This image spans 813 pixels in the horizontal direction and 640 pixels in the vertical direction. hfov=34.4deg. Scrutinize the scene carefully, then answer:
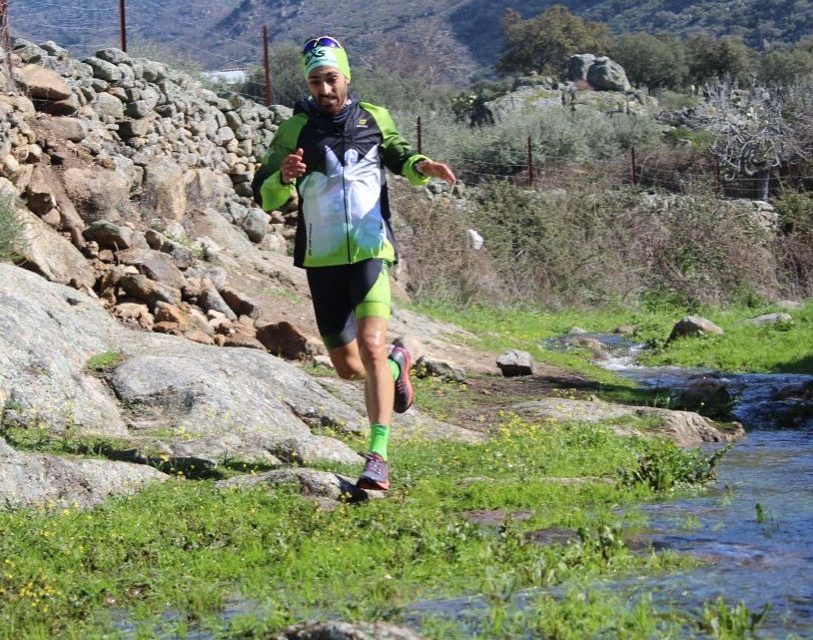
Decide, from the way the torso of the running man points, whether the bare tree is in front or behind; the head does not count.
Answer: behind

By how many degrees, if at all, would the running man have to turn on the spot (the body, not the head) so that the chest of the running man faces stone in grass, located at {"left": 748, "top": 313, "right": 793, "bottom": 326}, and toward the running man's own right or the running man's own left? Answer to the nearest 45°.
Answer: approximately 135° to the running man's own left

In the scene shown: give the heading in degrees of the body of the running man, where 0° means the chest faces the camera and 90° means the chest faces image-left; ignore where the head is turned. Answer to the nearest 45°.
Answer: approximately 0°

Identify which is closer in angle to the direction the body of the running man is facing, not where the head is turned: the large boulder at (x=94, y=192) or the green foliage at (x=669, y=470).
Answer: the green foliage

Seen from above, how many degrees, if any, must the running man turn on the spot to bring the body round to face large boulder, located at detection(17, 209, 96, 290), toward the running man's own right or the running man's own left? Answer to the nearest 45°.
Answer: approximately 135° to the running man's own right

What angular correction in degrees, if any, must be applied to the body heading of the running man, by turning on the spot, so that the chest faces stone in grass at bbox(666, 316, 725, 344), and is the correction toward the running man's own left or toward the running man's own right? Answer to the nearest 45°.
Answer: approximately 135° to the running man's own left

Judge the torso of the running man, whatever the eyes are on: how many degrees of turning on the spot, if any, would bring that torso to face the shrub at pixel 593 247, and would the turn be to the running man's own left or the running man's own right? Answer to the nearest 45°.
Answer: approximately 180°

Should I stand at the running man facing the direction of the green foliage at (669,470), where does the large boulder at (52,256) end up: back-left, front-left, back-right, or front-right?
back-left

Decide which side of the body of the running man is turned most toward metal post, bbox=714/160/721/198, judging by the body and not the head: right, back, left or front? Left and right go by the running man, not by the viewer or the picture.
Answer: back

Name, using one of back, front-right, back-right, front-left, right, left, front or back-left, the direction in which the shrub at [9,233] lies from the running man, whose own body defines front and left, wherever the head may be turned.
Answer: back-right
